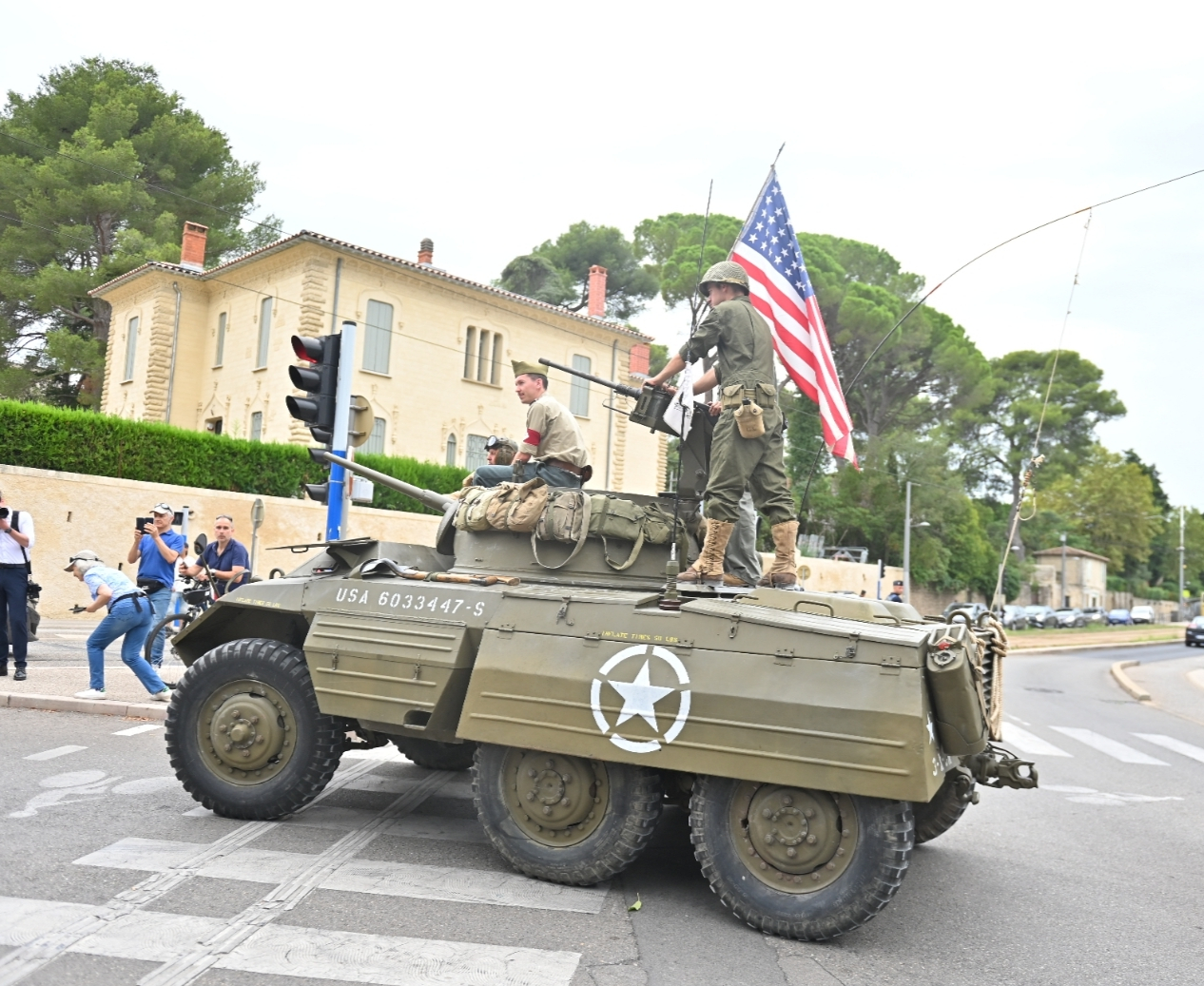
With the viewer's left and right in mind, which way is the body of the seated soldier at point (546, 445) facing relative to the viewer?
facing to the left of the viewer

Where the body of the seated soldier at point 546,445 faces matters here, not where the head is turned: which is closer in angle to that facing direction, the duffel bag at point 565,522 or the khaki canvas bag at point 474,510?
the khaki canvas bag

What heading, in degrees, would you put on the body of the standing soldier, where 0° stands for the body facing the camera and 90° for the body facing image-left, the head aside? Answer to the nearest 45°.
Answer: approximately 135°

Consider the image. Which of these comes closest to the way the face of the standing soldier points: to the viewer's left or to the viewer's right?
to the viewer's left

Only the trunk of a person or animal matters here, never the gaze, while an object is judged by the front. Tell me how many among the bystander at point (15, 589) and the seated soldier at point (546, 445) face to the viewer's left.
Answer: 1

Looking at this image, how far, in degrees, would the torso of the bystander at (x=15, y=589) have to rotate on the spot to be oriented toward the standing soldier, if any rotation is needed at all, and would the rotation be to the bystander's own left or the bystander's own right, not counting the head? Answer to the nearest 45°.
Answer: approximately 45° to the bystander's own left

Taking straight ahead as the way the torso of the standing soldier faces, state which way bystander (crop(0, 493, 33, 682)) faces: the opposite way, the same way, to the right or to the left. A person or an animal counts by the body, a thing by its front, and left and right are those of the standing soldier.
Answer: the opposite way

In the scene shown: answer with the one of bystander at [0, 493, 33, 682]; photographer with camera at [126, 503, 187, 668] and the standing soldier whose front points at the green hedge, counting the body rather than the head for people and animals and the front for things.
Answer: the standing soldier

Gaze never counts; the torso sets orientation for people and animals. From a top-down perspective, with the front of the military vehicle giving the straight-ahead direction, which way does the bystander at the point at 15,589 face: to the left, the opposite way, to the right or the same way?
the opposite way

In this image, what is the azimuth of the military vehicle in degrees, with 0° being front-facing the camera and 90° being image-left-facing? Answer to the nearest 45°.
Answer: approximately 135°

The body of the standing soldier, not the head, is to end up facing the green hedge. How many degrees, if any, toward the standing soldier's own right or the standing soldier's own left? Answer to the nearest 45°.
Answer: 0° — they already face it

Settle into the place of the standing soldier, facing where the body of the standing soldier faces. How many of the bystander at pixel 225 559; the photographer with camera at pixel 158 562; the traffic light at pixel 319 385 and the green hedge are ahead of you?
4
